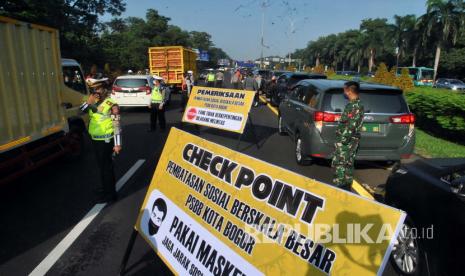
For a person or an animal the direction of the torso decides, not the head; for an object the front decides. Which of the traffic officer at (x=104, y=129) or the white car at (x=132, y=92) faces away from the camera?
the white car

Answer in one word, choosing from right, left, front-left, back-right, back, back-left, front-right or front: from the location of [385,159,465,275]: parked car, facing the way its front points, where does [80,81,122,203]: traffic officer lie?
front-left

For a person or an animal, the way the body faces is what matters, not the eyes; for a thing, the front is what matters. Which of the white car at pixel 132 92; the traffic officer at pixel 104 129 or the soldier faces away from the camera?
the white car

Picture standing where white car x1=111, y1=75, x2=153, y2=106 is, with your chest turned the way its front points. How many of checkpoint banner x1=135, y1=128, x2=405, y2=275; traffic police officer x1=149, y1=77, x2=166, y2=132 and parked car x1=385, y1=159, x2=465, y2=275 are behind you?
3

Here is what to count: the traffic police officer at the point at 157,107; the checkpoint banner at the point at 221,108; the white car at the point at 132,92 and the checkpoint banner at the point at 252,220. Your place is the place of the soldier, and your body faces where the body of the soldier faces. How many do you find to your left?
1

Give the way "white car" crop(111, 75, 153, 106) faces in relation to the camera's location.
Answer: facing away from the viewer

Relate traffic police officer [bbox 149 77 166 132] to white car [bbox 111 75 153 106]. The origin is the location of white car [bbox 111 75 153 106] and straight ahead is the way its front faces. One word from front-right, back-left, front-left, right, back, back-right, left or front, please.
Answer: back

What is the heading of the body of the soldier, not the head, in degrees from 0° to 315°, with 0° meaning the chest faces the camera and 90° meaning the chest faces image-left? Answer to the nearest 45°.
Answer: approximately 90°
